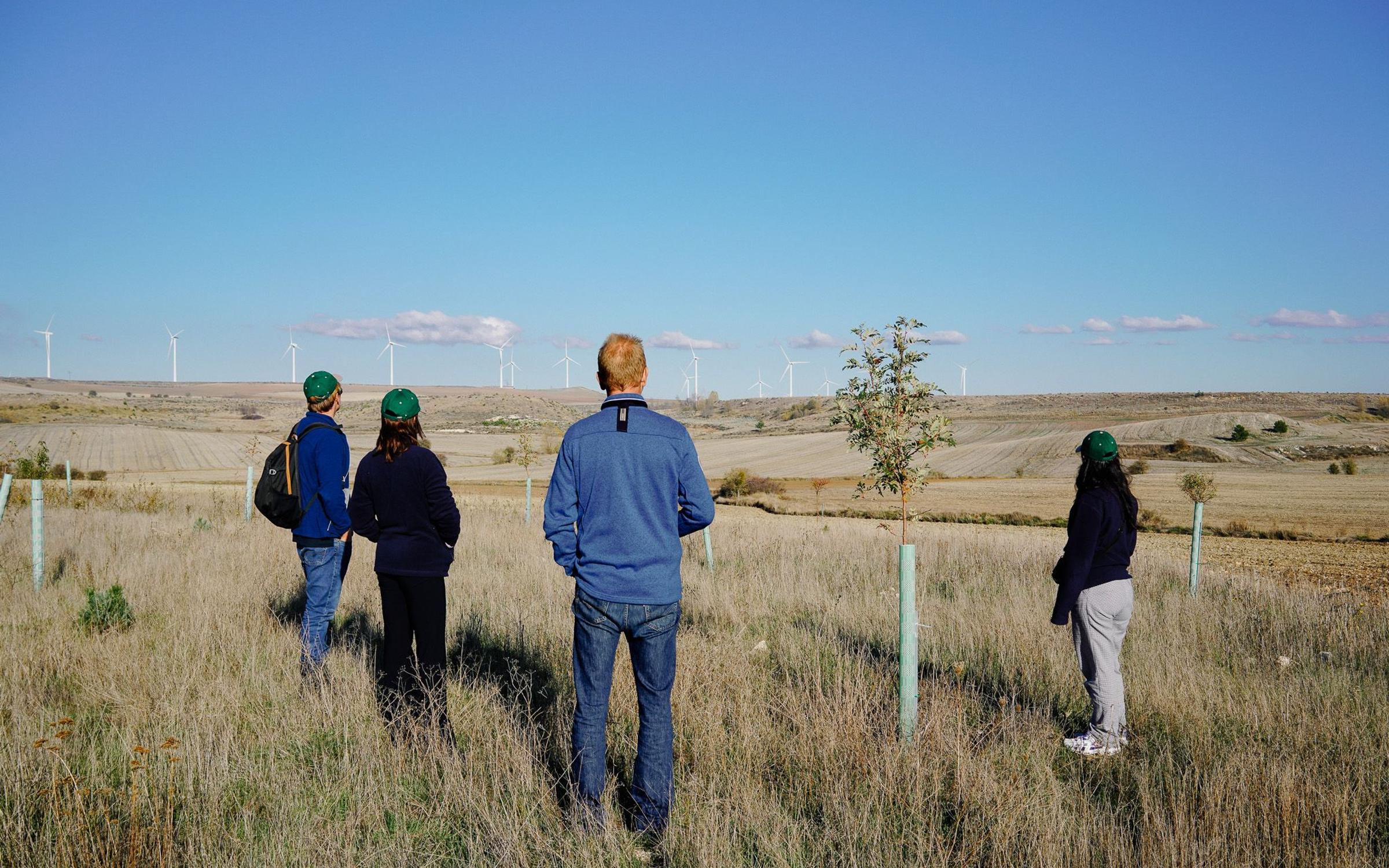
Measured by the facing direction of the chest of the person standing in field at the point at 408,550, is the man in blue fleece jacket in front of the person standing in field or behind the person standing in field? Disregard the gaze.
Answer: behind

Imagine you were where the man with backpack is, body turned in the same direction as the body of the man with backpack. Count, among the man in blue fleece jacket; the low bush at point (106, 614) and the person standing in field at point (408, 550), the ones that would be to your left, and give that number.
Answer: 1

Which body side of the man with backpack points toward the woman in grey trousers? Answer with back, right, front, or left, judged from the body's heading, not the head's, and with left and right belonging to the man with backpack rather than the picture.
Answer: right

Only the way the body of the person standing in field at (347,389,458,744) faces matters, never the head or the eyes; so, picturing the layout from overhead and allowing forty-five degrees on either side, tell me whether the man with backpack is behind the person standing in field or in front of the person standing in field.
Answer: in front

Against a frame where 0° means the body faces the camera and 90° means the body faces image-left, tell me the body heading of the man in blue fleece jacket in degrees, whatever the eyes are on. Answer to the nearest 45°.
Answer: approximately 180°

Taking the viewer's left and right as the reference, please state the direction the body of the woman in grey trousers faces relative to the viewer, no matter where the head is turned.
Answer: facing away from the viewer and to the left of the viewer

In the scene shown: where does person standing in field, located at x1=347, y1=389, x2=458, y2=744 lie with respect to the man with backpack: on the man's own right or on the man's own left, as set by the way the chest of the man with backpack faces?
on the man's own right

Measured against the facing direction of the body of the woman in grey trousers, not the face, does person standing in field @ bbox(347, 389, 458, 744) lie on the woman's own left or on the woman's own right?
on the woman's own left

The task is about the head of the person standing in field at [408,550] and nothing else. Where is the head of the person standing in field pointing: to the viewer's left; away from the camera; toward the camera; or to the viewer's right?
away from the camera

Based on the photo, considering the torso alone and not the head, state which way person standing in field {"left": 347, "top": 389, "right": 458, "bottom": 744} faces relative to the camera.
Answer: away from the camera

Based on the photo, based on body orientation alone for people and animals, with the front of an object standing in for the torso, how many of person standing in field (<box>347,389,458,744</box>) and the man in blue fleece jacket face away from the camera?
2

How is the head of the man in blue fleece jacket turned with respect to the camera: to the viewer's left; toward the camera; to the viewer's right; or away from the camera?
away from the camera

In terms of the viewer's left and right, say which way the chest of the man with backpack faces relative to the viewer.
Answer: facing away from the viewer and to the right of the viewer
